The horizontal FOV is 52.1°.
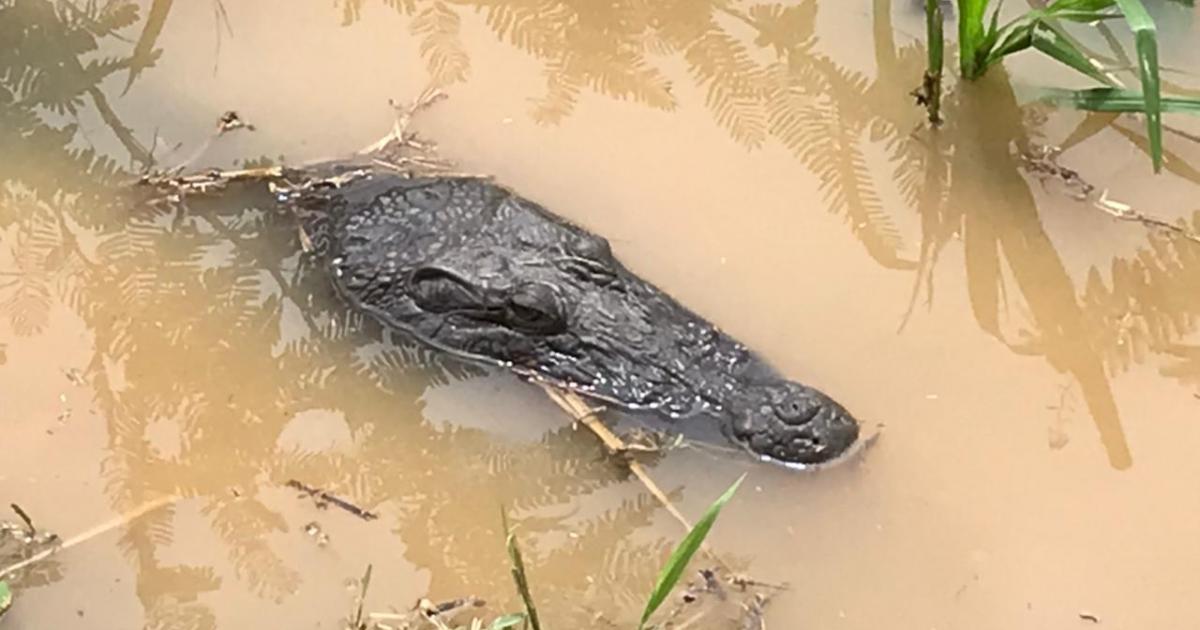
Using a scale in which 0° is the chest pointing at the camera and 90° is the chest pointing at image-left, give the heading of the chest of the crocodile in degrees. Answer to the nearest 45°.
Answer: approximately 315°

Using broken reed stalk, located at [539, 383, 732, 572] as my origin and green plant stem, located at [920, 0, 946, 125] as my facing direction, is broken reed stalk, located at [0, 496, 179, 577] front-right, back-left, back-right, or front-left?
back-left

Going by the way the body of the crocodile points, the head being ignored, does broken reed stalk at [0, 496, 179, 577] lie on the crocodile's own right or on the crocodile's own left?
on the crocodile's own right

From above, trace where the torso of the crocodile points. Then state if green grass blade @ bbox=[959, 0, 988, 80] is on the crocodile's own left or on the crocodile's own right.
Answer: on the crocodile's own left

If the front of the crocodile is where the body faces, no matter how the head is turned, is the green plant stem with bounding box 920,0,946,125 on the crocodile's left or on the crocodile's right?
on the crocodile's left
